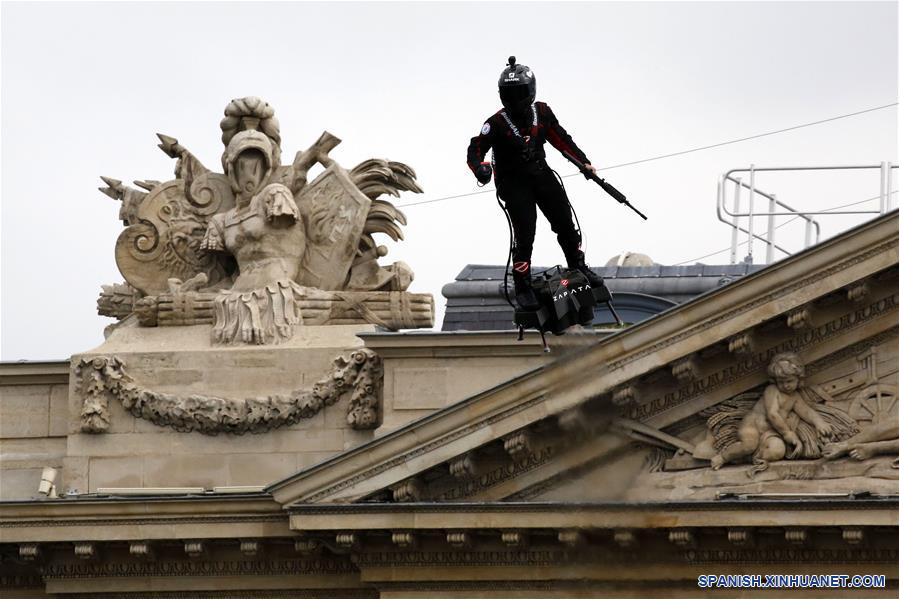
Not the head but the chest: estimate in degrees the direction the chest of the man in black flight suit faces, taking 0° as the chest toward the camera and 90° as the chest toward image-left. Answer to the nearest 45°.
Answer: approximately 0°

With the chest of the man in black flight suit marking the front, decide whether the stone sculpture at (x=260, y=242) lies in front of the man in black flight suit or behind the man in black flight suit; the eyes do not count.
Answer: behind
